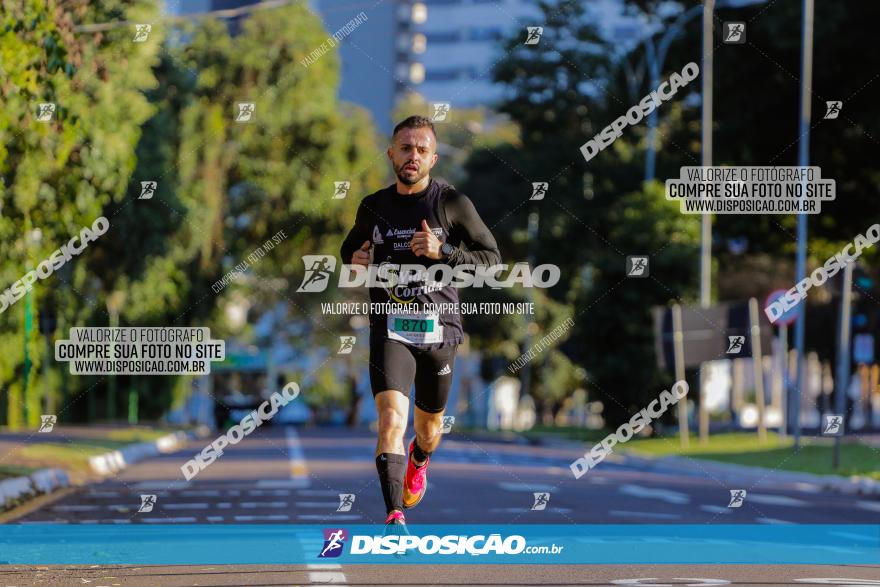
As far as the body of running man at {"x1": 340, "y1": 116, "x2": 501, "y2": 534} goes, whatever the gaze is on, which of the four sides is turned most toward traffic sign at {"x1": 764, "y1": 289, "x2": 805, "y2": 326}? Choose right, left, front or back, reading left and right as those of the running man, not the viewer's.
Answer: back

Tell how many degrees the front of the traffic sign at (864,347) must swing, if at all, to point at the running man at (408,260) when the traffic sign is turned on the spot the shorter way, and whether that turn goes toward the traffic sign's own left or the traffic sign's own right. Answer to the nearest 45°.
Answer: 0° — it already faces them

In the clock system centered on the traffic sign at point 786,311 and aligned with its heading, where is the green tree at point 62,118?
The green tree is roughly at 1 o'clock from the traffic sign.

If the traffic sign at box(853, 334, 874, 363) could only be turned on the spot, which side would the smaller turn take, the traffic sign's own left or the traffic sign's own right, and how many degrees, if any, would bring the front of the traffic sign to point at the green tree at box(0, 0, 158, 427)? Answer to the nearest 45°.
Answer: approximately 45° to the traffic sign's own right

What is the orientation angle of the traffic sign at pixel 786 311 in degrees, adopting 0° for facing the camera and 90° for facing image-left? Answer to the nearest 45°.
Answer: approximately 0°

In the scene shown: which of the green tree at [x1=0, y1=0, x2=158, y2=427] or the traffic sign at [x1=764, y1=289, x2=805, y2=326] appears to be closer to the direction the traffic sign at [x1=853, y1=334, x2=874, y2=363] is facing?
the green tree
